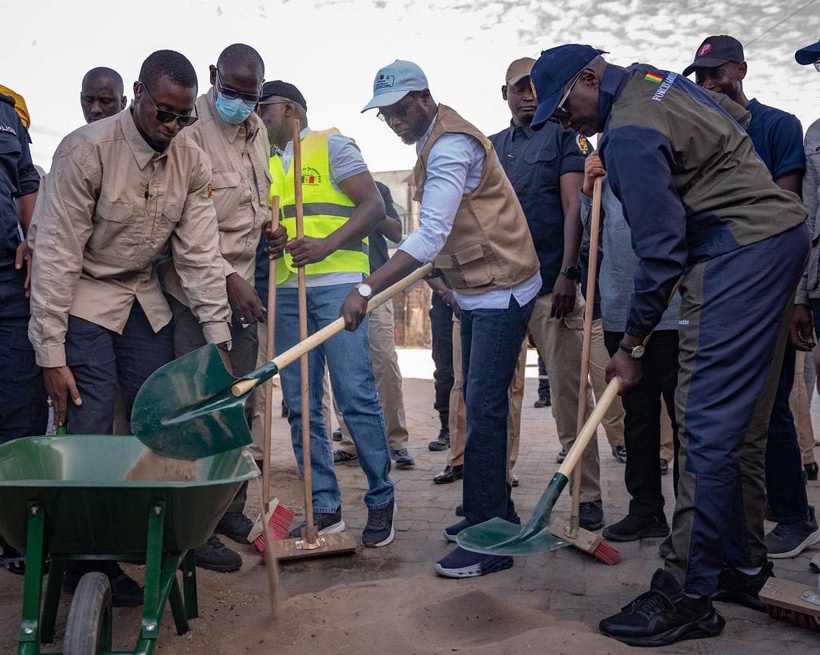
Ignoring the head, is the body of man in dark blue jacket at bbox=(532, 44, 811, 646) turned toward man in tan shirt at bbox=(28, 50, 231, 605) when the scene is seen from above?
yes

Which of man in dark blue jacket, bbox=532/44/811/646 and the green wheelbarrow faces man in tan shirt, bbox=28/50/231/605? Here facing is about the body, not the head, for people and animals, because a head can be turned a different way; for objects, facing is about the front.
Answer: the man in dark blue jacket

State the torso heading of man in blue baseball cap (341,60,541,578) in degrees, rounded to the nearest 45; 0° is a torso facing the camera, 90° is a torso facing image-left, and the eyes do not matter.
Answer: approximately 90°

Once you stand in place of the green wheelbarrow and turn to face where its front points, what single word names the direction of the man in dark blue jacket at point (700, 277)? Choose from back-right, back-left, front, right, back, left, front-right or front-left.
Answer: left

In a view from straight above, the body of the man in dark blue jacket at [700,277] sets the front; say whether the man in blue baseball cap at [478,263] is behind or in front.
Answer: in front

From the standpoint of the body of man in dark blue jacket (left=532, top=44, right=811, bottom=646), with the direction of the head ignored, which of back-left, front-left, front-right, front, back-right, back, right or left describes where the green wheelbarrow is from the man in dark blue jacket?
front-left

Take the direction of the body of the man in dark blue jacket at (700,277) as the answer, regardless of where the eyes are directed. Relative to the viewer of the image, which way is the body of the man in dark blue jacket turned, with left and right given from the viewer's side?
facing to the left of the viewer

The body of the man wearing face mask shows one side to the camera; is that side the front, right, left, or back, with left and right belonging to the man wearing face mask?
front

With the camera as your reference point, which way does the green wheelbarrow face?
facing the viewer
